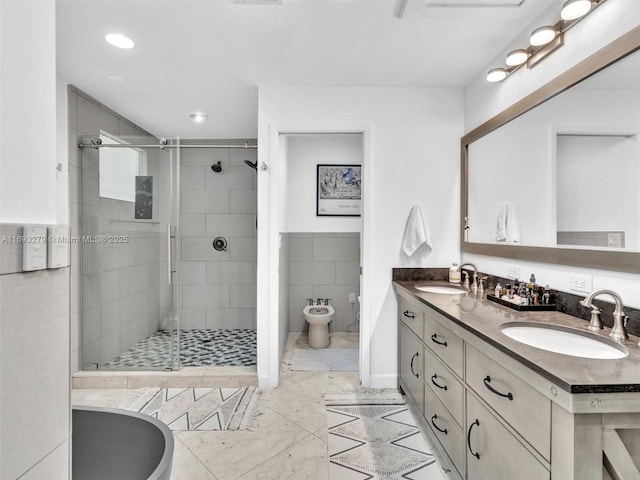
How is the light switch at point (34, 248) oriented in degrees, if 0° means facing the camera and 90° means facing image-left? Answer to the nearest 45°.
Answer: approximately 315°

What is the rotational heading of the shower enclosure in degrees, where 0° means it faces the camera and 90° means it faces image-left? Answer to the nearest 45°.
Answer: approximately 0°

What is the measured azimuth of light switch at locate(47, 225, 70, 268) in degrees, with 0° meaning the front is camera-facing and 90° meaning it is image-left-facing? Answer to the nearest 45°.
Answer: approximately 315°

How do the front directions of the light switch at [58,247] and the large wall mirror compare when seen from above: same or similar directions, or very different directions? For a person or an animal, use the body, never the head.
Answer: very different directions

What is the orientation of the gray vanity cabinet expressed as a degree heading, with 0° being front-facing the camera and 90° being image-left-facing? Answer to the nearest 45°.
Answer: approximately 45°

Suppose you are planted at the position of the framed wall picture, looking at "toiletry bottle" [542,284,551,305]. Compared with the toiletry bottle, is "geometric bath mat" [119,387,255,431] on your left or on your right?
right

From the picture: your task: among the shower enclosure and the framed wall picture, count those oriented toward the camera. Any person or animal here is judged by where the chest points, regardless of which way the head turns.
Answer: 2

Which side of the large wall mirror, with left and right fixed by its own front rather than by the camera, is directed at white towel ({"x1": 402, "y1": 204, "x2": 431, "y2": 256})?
right

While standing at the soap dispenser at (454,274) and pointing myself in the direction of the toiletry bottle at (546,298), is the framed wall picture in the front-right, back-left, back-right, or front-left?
back-right

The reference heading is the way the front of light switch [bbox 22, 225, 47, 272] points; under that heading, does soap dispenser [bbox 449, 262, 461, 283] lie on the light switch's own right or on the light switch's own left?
on the light switch's own left
